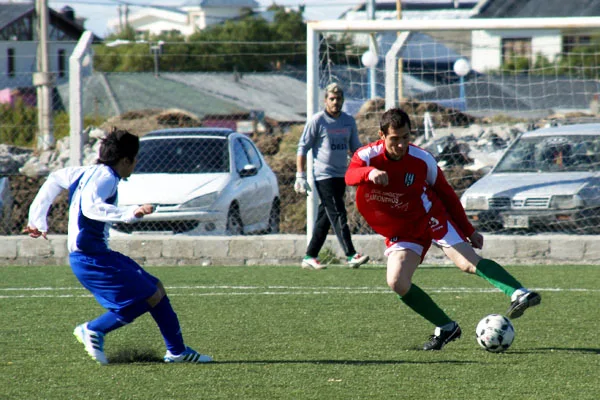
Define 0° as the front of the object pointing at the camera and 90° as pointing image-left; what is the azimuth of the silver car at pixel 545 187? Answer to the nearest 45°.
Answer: approximately 45°

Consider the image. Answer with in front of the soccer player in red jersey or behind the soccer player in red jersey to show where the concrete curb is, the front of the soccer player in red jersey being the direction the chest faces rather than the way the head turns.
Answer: behind
